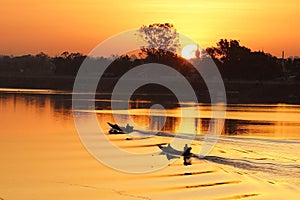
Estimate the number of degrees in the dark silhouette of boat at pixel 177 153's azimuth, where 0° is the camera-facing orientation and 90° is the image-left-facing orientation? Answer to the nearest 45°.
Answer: approximately 90°
